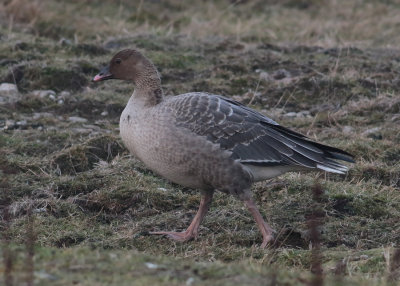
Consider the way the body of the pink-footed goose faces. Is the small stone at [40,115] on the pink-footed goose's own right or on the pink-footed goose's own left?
on the pink-footed goose's own right

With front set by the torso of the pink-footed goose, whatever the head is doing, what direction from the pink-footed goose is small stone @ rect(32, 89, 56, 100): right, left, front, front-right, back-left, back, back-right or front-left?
front-right

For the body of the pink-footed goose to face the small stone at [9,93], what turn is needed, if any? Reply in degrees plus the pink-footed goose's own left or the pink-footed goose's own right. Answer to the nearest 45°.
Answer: approximately 45° to the pink-footed goose's own right

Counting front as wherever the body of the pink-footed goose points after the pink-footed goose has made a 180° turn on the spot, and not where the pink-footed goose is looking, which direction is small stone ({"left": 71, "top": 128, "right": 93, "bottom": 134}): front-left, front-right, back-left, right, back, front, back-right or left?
back-left

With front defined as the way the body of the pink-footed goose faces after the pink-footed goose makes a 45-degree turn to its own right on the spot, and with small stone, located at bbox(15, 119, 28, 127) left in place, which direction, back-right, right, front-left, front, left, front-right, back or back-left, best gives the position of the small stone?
front

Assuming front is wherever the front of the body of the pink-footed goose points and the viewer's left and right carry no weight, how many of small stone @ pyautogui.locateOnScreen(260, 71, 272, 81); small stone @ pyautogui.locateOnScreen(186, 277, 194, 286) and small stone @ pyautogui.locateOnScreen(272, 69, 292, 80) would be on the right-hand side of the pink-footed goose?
2

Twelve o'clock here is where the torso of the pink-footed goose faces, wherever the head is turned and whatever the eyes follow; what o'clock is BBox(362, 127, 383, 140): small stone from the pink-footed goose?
The small stone is roughly at 4 o'clock from the pink-footed goose.

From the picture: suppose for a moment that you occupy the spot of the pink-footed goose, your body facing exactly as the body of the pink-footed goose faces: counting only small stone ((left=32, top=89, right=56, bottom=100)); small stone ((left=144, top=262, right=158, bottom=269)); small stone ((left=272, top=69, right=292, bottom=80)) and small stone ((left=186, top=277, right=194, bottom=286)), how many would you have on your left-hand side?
2

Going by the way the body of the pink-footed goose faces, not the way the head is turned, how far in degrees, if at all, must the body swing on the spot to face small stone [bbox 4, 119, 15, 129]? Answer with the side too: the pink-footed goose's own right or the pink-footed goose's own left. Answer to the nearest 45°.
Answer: approximately 45° to the pink-footed goose's own right

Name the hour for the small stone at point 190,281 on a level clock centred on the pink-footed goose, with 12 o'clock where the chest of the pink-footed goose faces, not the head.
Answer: The small stone is roughly at 9 o'clock from the pink-footed goose.

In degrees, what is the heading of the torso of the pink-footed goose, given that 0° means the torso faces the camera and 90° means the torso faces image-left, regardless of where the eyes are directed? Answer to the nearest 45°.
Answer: approximately 90°

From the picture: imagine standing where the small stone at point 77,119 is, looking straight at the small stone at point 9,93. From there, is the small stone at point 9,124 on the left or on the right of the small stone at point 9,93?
left

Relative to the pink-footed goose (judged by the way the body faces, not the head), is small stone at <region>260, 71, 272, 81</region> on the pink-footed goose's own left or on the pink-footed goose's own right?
on the pink-footed goose's own right

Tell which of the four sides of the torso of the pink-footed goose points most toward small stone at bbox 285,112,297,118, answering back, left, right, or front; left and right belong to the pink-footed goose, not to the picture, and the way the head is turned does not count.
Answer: right
